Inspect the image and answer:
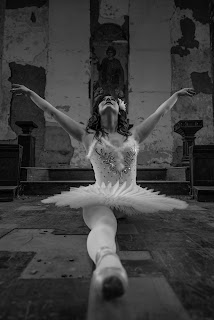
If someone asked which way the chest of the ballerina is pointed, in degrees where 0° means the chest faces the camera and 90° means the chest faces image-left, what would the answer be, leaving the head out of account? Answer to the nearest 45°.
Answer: approximately 0°
